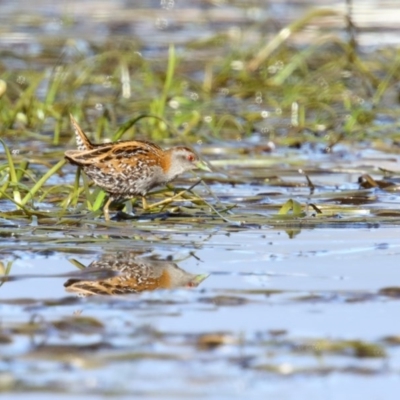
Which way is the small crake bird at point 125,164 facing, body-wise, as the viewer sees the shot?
to the viewer's right
